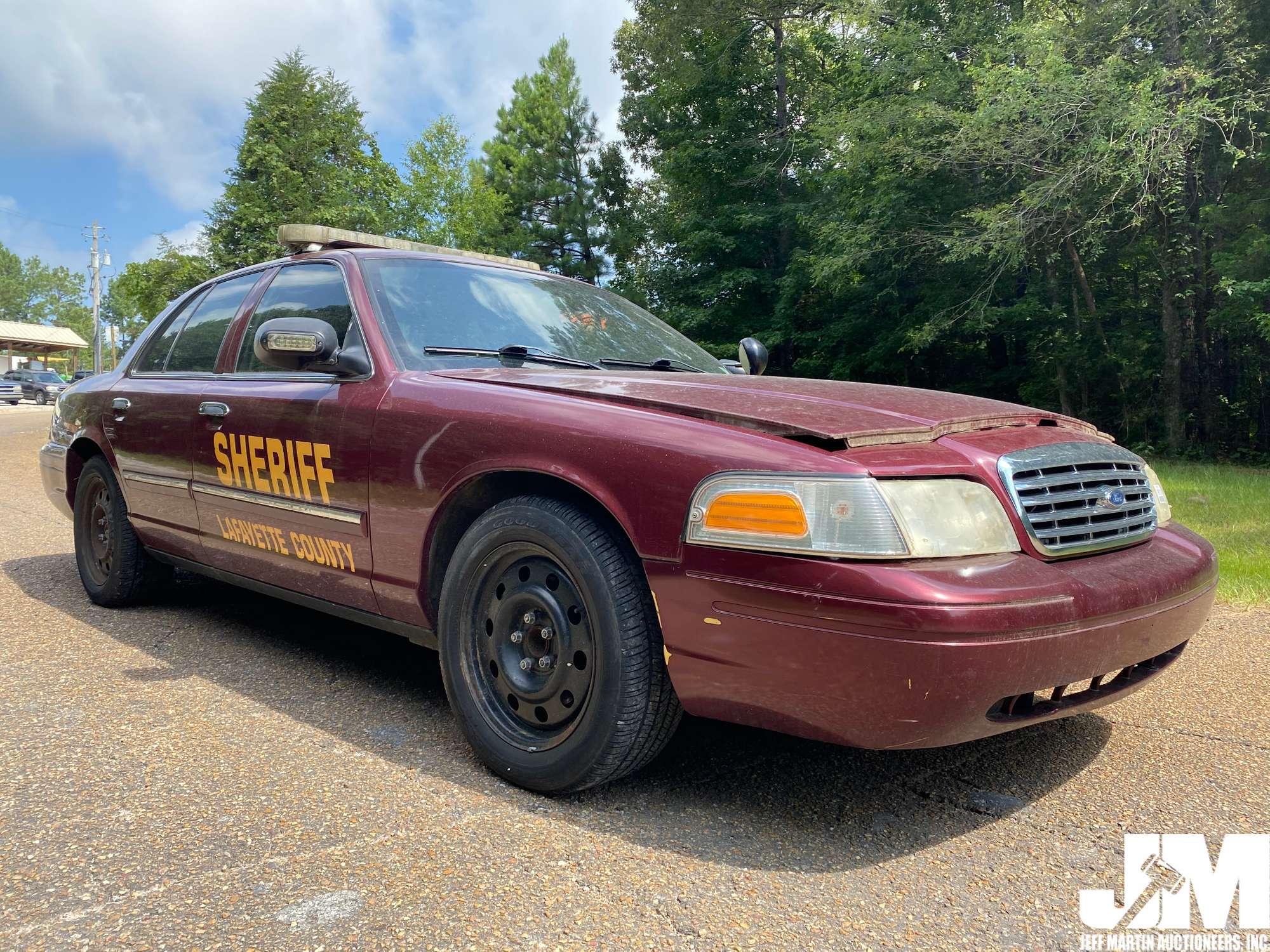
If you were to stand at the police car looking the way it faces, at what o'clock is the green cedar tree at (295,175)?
The green cedar tree is roughly at 7 o'clock from the police car.

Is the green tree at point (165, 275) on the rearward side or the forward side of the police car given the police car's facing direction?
on the rearward side

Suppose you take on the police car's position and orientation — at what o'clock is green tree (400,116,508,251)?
The green tree is roughly at 7 o'clock from the police car.

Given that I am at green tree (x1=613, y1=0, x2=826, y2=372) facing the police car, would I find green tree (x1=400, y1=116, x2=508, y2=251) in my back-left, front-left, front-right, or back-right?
back-right

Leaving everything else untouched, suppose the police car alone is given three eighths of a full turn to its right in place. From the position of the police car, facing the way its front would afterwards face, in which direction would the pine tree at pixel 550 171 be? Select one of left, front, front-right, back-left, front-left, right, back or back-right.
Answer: right

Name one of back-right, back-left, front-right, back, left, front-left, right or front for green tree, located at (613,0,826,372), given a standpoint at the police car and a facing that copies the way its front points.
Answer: back-left
